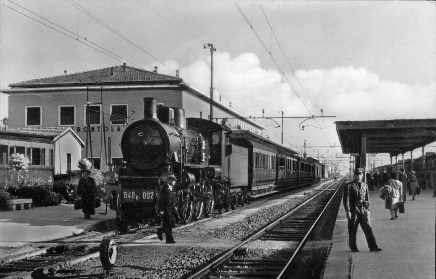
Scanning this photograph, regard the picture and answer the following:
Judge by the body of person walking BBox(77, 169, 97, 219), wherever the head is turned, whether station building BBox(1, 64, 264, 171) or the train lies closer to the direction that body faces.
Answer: the train

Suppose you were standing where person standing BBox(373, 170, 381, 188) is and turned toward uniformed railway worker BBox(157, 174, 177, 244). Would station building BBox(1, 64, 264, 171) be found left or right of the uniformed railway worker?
right

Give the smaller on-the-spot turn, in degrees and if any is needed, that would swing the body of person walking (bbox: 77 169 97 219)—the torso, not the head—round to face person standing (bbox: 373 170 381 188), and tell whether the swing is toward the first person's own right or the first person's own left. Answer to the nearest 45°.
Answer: approximately 135° to the first person's own left

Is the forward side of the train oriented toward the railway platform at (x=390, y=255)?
no

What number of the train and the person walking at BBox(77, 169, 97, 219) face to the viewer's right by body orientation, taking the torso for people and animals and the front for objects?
0

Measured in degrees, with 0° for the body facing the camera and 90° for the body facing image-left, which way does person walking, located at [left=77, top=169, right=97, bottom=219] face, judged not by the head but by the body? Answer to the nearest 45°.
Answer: approximately 0°

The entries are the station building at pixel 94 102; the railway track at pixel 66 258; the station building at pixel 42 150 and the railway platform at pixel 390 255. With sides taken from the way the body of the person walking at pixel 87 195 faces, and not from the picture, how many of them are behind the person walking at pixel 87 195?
2

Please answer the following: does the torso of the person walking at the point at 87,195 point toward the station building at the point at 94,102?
no

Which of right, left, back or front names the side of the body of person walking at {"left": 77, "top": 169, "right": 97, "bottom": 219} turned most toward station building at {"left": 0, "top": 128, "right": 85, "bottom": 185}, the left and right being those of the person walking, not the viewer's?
back

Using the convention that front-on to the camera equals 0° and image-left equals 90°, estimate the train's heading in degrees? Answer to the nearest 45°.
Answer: approximately 45°

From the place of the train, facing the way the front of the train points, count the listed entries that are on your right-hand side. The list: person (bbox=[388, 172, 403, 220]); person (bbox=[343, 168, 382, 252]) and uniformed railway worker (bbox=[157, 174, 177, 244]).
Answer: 0

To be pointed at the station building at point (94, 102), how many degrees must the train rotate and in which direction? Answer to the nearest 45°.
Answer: approximately 135° to its right
